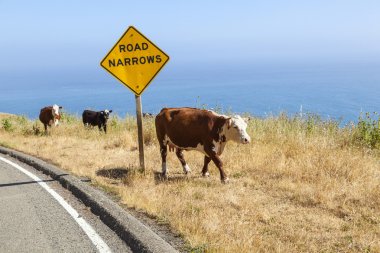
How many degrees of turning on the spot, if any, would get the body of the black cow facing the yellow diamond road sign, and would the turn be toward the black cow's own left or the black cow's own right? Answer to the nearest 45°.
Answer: approximately 45° to the black cow's own right

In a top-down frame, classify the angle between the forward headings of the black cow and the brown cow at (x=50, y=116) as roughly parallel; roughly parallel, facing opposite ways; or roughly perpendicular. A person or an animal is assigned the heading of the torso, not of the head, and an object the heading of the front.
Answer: roughly parallel

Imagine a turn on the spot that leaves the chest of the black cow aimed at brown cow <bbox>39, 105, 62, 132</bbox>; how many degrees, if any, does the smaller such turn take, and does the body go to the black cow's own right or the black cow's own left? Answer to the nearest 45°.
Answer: approximately 135° to the black cow's own right

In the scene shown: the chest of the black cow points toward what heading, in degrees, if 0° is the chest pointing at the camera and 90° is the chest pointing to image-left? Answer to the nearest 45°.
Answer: approximately 315°

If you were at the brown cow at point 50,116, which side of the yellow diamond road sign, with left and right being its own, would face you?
back

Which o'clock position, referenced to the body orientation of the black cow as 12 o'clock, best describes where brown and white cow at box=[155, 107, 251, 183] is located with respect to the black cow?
The brown and white cow is roughly at 1 o'clock from the black cow.

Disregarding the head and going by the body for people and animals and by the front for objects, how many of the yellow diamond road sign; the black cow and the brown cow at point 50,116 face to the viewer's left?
0

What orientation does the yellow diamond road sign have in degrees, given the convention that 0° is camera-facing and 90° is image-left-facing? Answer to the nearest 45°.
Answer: approximately 0°

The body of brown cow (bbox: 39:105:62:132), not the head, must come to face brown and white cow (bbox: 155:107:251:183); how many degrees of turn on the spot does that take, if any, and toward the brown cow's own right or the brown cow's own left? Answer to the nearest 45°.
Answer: approximately 45° to the brown cow's own right

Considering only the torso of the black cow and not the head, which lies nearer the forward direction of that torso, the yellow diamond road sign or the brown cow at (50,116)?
the yellow diamond road sign

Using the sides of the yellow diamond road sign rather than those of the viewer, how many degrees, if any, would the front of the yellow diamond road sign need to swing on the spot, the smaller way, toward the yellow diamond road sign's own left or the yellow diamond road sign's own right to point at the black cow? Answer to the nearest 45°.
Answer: approximately 180°
